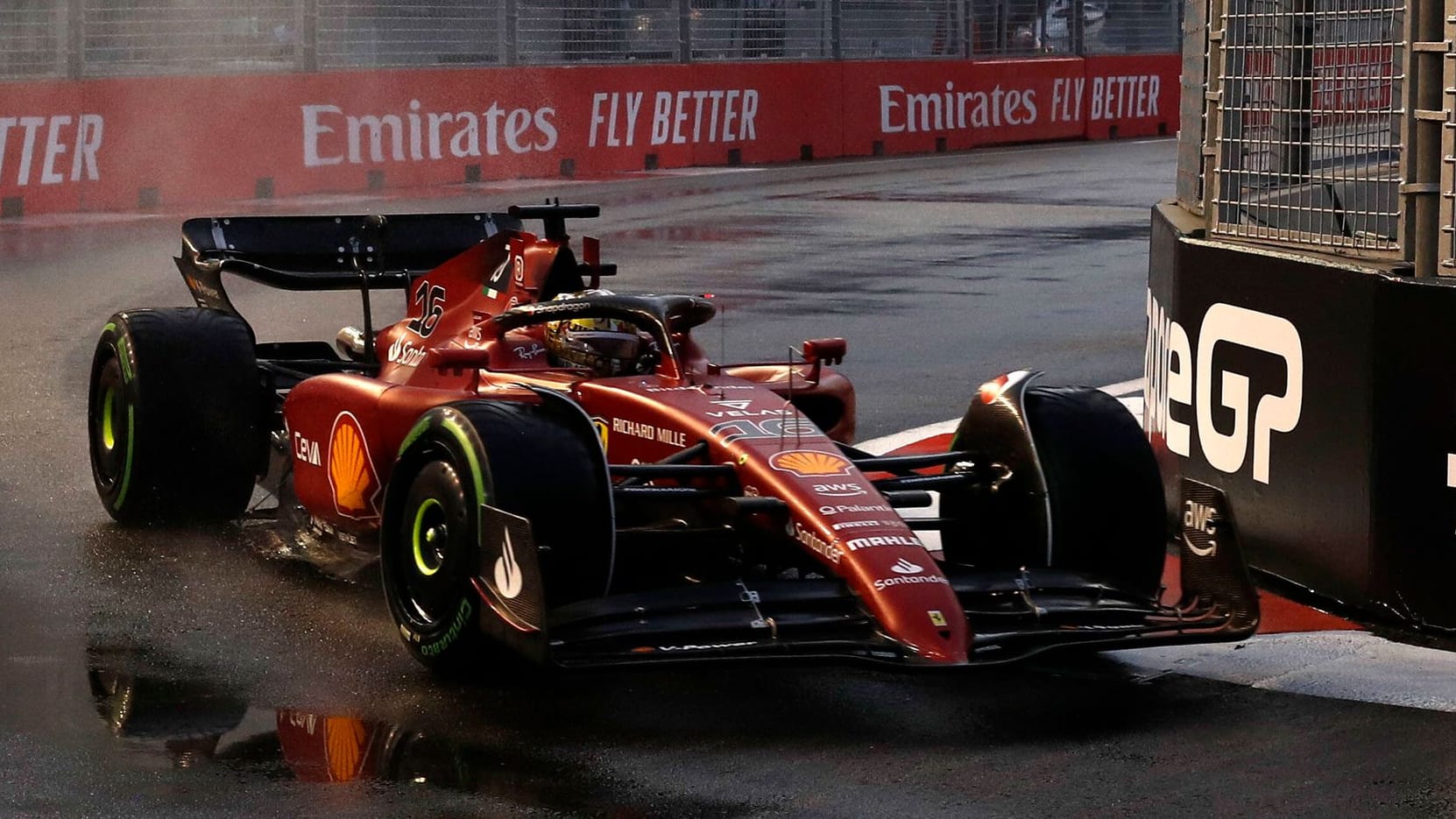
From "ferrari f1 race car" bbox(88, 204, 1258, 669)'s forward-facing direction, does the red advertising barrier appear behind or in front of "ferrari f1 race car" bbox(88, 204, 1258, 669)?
behind

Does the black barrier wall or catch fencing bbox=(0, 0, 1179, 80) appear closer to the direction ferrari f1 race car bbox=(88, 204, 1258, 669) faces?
the black barrier wall

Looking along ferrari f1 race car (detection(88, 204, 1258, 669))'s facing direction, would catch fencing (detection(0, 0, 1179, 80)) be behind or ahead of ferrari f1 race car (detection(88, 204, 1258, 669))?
behind

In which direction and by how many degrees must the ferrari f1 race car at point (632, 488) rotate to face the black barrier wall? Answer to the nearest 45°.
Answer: approximately 45° to its left

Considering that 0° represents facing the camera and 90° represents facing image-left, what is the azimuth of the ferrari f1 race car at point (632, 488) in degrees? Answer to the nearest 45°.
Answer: approximately 315°
